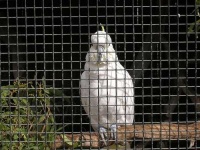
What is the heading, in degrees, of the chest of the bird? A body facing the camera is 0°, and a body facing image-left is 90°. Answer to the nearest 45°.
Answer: approximately 0°
